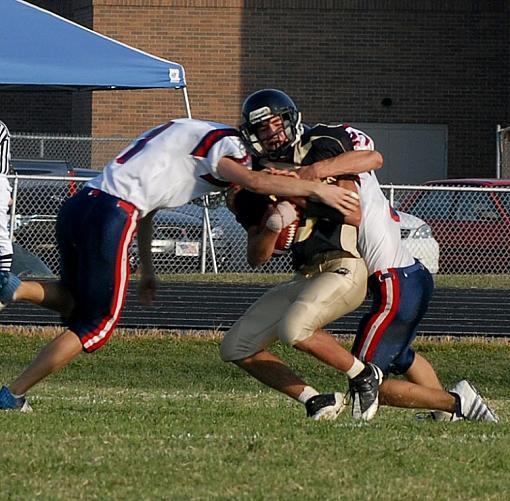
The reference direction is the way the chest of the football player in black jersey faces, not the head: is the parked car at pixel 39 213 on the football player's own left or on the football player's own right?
on the football player's own right

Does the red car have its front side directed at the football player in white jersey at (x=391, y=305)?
no

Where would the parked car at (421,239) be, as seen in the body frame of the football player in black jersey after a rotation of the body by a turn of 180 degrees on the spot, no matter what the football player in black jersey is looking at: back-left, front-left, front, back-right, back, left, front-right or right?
front-left

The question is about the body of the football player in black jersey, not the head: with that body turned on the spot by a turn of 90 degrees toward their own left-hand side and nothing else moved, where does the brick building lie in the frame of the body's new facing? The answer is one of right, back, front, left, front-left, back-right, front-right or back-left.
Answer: back-left

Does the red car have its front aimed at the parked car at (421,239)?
no

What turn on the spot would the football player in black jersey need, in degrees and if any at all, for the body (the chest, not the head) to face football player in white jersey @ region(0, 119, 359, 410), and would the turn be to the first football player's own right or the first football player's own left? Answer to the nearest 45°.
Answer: approximately 45° to the first football player's own right

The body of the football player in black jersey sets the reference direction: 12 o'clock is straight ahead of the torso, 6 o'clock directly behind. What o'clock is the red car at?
The red car is roughly at 5 o'clock from the football player in black jersey.

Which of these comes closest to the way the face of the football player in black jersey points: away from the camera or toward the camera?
toward the camera
